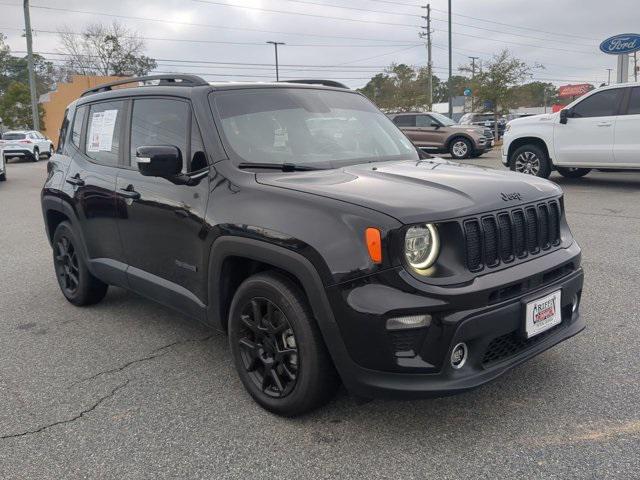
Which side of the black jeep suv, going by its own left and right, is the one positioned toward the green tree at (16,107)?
back

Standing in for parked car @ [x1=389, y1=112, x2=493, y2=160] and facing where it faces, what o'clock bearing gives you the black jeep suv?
The black jeep suv is roughly at 3 o'clock from the parked car.

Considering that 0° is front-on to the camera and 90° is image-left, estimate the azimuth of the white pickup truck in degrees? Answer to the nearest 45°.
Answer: approximately 90°

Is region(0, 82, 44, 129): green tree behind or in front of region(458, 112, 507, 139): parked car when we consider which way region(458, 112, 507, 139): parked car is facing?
behind

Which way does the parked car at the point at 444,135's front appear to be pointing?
to the viewer's right

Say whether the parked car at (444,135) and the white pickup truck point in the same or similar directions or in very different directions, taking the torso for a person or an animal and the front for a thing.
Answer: very different directions

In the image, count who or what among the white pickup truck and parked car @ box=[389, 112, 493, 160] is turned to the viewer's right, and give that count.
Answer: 1

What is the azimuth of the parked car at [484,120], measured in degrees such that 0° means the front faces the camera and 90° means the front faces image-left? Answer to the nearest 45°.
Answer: approximately 315°

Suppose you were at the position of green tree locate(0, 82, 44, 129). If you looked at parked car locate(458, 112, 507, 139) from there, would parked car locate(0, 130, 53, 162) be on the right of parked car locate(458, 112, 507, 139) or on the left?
right

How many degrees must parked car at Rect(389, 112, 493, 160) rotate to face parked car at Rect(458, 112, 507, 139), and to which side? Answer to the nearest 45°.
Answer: approximately 90° to its left

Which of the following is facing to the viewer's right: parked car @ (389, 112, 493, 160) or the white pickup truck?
the parked car
